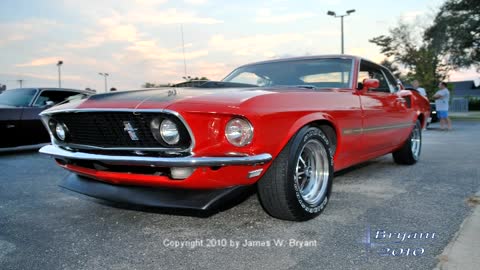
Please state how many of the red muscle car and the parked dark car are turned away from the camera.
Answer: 0

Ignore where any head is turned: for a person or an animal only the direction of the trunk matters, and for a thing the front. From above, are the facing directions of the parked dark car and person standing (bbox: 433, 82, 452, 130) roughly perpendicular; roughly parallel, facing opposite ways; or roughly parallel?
roughly perpendicular

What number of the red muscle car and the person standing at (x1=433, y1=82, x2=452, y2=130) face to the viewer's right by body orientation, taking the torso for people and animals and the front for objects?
0

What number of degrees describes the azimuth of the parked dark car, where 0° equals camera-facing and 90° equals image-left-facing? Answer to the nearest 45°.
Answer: approximately 45°

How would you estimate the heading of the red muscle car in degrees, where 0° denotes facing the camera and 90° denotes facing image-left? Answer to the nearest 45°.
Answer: approximately 45°

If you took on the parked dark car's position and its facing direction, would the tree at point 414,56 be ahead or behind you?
behind
